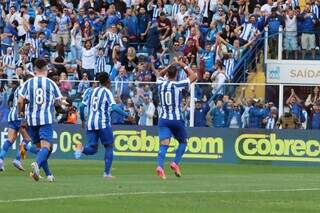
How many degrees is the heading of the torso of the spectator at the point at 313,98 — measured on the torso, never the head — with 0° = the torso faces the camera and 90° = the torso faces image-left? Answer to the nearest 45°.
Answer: approximately 45°

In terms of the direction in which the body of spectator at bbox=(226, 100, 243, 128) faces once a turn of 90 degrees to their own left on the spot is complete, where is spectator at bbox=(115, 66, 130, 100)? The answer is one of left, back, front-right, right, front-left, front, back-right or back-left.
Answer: back

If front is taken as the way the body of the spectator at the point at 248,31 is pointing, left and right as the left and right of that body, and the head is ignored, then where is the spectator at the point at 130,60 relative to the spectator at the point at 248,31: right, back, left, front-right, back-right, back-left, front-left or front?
front-right

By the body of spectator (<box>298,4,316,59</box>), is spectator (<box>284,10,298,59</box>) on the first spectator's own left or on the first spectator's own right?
on the first spectator's own right

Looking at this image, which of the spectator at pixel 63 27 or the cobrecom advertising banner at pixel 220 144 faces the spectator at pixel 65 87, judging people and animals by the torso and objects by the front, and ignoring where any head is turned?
the spectator at pixel 63 27

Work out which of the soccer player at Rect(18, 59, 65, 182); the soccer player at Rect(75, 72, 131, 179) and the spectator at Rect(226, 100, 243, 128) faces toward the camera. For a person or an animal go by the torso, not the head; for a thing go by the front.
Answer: the spectator

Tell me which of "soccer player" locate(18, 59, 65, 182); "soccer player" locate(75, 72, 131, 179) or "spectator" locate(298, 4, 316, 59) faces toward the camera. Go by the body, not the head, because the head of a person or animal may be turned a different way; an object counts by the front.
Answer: the spectator

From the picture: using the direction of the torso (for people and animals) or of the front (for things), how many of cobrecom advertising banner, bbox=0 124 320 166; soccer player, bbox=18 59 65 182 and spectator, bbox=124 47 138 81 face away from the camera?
1

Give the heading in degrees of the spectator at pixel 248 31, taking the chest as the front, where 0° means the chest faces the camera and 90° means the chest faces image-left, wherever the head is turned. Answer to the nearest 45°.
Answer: approximately 45°
